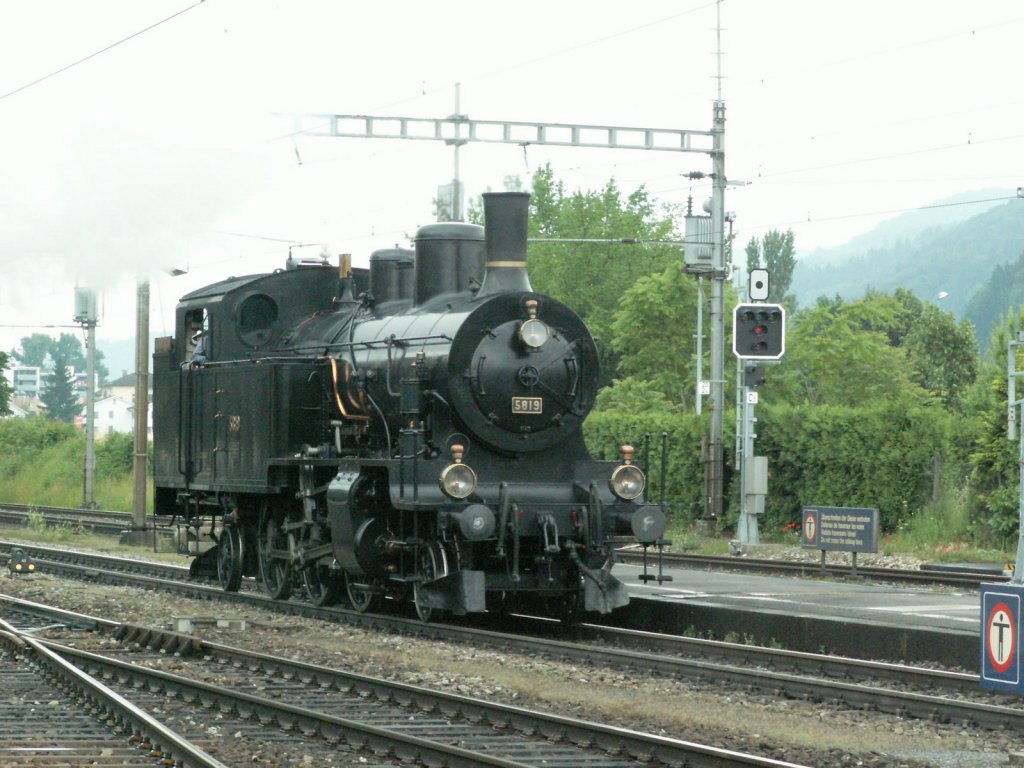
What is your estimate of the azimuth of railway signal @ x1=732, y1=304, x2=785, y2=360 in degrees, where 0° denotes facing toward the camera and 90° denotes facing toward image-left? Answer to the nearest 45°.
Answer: approximately 0°

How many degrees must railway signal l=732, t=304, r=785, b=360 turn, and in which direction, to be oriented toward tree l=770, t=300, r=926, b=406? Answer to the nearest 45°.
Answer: approximately 180°

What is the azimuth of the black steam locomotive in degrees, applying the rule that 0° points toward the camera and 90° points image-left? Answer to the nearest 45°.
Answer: approximately 315°

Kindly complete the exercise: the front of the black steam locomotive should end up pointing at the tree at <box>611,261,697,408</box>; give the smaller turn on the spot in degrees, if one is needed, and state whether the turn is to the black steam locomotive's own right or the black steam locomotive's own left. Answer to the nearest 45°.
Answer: approximately 135° to the black steam locomotive's own left

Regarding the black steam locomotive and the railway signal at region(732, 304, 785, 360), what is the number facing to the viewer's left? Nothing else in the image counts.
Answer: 0

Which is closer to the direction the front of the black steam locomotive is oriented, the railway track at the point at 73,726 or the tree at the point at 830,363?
the railway track

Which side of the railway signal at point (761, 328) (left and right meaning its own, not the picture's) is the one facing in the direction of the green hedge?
back

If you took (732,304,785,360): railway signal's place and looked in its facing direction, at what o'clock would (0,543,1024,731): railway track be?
The railway track is roughly at 12 o'clock from the railway signal.

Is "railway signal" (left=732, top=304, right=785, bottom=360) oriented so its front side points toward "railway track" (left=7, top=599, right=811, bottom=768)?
yes
